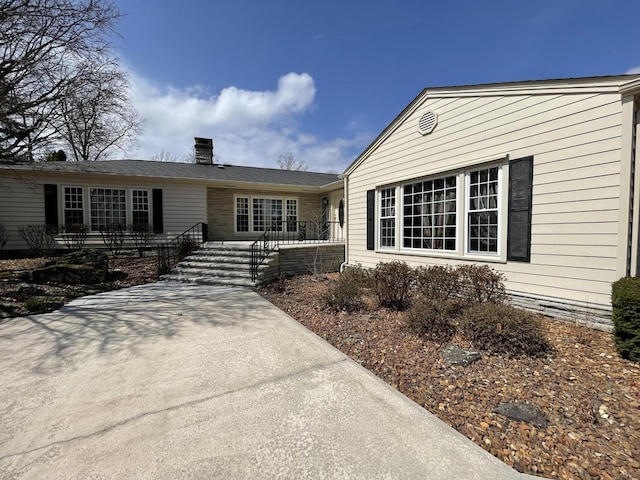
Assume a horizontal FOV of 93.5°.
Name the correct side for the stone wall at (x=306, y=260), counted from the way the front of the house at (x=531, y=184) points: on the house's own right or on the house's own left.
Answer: on the house's own right

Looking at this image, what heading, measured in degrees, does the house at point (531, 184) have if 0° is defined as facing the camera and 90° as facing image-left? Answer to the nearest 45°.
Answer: approximately 45°

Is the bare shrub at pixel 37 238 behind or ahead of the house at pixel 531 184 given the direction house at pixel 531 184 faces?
ahead

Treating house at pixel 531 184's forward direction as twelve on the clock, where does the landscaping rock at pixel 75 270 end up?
The landscaping rock is roughly at 1 o'clock from the house.

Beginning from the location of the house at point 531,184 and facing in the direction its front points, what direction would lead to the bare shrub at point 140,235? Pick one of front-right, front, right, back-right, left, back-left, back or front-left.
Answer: front-right

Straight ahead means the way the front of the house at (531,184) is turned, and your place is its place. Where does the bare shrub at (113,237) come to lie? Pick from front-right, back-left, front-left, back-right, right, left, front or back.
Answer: front-right

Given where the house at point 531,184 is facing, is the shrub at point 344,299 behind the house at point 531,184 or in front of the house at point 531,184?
in front

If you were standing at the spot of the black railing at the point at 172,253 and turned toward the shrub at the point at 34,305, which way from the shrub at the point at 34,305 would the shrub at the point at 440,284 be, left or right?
left

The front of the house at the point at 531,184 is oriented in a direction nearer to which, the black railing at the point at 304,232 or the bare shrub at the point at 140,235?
the bare shrub

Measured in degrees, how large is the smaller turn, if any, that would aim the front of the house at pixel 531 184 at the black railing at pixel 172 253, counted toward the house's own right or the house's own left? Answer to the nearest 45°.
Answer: approximately 45° to the house's own right

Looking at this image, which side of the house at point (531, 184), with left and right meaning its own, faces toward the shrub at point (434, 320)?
front

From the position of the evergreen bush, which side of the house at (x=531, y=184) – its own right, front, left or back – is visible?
left
